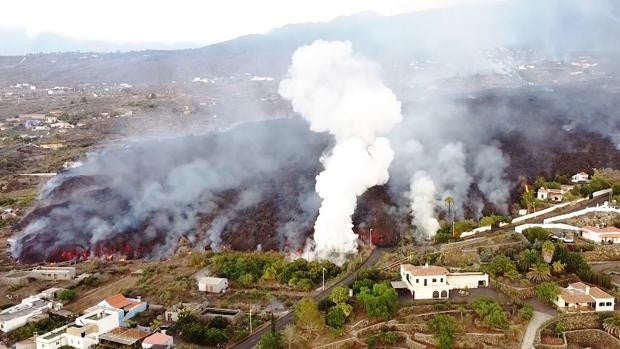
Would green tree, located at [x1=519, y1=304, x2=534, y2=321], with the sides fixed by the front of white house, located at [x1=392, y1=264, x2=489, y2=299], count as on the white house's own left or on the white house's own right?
on the white house's own left

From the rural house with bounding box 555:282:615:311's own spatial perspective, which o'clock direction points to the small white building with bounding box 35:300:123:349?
The small white building is roughly at 2 o'clock from the rural house.

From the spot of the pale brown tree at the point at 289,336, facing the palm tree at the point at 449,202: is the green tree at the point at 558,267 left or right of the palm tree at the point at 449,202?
right

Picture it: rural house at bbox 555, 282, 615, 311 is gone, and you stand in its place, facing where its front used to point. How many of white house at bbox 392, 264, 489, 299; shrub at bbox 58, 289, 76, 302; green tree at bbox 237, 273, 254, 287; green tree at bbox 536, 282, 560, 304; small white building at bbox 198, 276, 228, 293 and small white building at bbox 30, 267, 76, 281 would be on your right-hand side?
6

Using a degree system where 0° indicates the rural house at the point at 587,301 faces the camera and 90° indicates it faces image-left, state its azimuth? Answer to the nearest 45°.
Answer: approximately 0°

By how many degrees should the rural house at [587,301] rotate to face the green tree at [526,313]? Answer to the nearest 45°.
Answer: approximately 45° to its right

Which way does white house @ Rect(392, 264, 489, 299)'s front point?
toward the camera

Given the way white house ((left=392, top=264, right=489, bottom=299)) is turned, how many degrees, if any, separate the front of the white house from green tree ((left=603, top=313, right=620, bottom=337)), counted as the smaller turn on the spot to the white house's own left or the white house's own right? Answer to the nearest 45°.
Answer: approximately 90° to the white house's own left

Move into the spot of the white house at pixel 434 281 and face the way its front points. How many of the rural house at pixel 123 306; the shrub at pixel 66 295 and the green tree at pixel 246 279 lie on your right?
3

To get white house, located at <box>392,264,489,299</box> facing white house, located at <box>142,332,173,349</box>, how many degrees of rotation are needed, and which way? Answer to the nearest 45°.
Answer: approximately 45° to its right

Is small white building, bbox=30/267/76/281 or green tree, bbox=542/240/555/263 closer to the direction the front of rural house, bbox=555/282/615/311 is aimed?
the small white building

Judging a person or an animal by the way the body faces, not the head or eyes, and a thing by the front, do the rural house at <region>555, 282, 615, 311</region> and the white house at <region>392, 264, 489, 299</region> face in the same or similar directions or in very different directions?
same or similar directions

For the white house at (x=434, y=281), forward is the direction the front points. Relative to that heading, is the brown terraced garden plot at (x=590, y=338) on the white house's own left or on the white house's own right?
on the white house's own left

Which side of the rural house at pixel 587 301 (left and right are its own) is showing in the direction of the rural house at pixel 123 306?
right

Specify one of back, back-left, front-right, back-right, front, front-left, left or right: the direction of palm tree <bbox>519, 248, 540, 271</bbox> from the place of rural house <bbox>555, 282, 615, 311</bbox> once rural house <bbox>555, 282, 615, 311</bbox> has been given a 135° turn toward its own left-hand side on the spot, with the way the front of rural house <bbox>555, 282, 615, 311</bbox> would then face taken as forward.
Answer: left

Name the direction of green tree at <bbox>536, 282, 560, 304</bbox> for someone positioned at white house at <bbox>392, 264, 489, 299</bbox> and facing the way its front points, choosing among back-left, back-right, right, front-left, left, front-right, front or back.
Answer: left

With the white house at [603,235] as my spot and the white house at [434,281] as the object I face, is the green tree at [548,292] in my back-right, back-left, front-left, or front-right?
front-left

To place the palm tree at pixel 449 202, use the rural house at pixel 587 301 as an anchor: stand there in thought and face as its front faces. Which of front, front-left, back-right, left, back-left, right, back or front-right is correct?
back-right

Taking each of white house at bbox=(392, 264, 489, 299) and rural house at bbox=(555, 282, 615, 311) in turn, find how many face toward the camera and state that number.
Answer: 2
